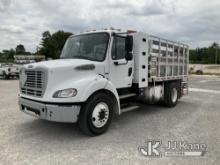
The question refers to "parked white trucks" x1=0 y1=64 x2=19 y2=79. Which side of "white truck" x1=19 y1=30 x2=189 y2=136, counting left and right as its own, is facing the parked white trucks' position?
right

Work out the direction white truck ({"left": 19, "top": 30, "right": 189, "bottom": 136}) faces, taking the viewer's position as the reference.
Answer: facing the viewer and to the left of the viewer
